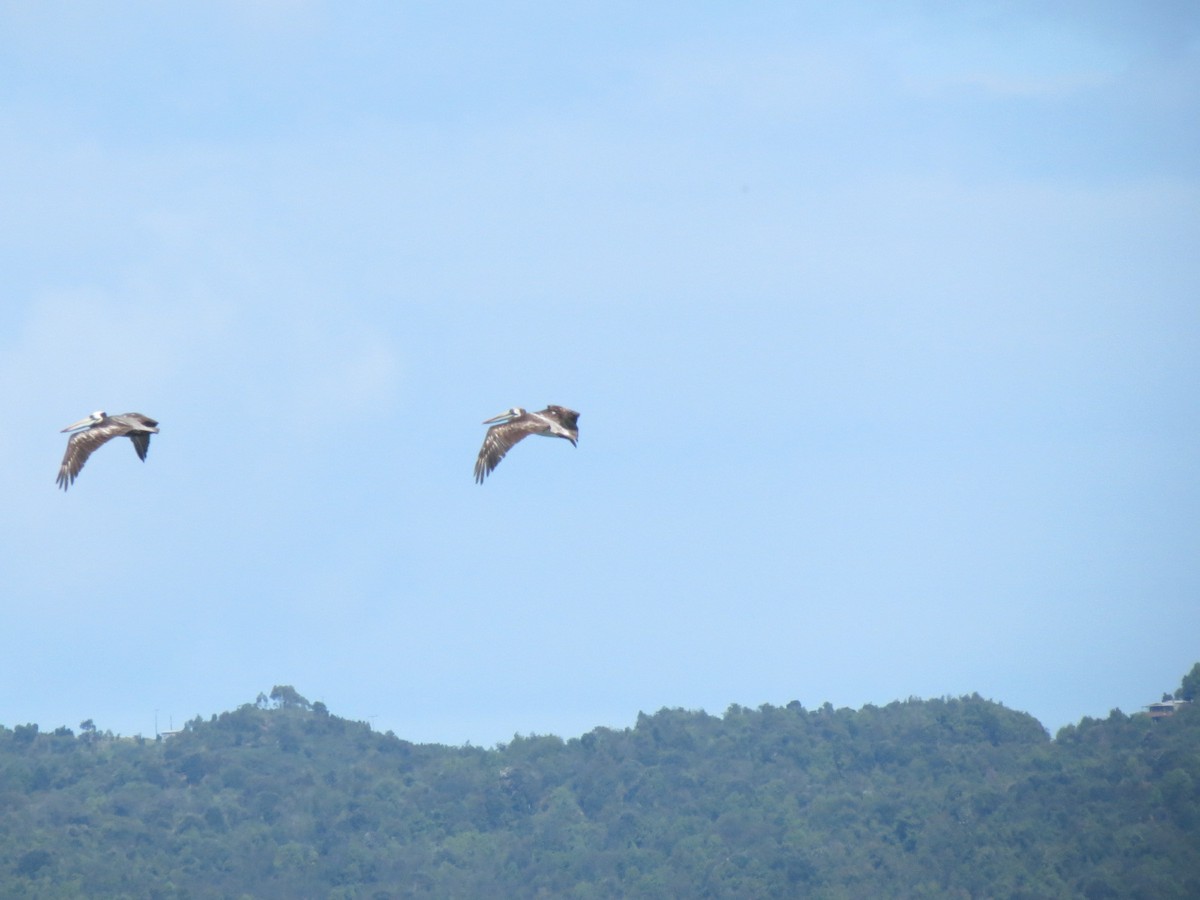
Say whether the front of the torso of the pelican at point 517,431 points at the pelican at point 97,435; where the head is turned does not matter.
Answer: yes

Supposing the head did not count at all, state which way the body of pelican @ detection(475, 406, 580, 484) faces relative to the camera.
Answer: to the viewer's left
